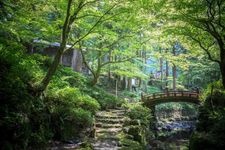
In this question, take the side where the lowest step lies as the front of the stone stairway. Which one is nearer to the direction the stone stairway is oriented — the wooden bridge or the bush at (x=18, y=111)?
the bush

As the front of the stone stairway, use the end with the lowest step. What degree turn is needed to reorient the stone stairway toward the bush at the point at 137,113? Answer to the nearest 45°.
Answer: approximately 135° to its left

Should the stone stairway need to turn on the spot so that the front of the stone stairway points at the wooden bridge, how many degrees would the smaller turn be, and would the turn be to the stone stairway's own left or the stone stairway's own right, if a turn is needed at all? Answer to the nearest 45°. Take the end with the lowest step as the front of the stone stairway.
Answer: approximately 135° to the stone stairway's own left

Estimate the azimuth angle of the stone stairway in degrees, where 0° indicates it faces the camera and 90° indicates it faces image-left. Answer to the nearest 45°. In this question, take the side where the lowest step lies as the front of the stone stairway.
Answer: approximately 0°
